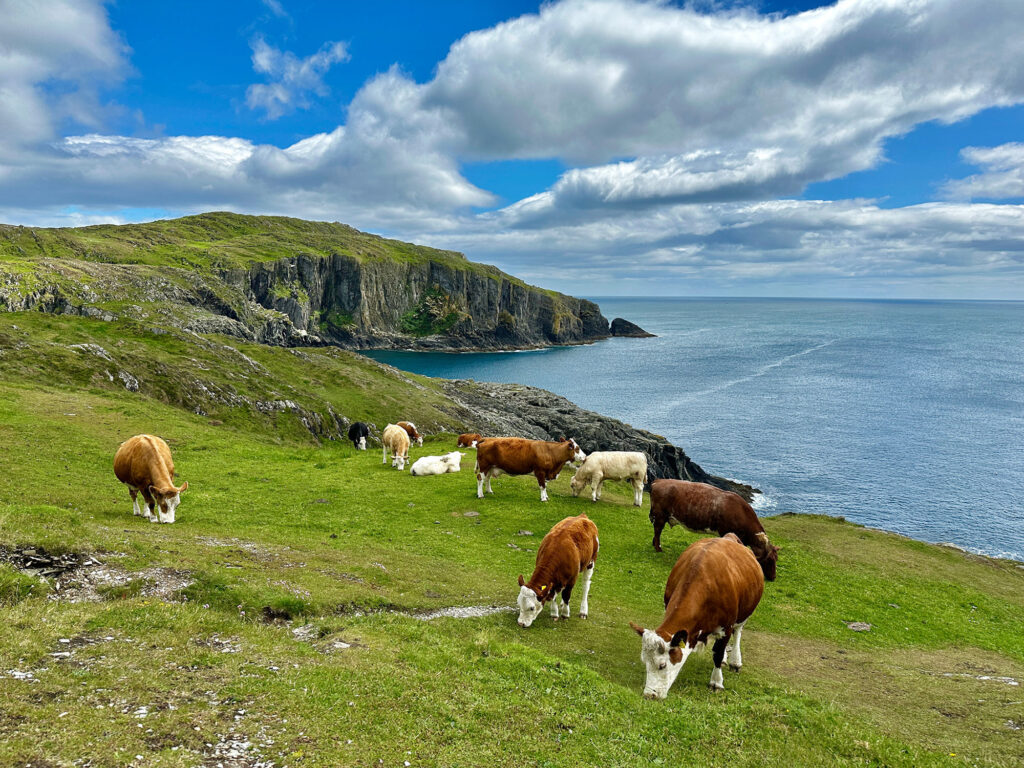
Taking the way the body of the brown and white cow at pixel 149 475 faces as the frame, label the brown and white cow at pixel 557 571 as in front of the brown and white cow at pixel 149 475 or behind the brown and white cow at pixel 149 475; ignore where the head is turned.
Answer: in front

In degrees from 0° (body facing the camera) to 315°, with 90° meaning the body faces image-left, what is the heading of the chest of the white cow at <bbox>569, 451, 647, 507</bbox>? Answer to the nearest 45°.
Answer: approximately 90°

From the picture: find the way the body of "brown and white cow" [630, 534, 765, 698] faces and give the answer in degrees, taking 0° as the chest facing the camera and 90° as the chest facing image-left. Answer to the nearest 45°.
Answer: approximately 45°

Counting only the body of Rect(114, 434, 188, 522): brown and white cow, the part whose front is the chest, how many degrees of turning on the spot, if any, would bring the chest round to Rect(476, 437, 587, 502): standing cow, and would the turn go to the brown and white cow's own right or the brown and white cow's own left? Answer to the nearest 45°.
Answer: approximately 45° to the brown and white cow's own left

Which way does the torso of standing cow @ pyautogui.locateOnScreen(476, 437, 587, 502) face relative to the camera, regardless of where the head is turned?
to the viewer's right

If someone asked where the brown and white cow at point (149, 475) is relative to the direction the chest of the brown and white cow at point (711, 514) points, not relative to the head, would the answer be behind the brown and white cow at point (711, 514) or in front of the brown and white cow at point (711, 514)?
behind

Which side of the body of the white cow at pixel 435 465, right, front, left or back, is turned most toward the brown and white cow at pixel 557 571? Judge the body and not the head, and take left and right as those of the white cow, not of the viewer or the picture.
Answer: right

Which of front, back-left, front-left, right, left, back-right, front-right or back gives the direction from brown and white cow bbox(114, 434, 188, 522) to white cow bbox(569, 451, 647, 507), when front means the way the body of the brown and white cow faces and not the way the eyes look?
front-left

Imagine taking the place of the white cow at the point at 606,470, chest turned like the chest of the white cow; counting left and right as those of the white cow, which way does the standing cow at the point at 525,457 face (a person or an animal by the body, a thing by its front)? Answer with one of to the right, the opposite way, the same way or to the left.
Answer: the opposite way

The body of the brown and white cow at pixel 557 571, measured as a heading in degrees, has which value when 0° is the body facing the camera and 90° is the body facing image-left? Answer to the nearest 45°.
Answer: approximately 45°

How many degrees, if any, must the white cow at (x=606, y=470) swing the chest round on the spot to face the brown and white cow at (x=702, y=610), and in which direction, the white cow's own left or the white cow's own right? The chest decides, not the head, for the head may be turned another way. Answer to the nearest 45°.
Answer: approximately 90° to the white cow's own left

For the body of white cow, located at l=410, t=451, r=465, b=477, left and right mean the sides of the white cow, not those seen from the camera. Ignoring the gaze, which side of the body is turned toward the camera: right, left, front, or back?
right

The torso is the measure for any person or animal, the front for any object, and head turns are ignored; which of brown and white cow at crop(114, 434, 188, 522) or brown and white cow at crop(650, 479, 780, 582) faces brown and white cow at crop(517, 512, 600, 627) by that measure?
brown and white cow at crop(114, 434, 188, 522)

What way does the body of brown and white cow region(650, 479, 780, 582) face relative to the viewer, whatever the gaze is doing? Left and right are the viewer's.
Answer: facing to the right of the viewer

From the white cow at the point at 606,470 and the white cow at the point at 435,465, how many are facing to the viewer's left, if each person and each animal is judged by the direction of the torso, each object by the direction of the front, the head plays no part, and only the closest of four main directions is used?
1
